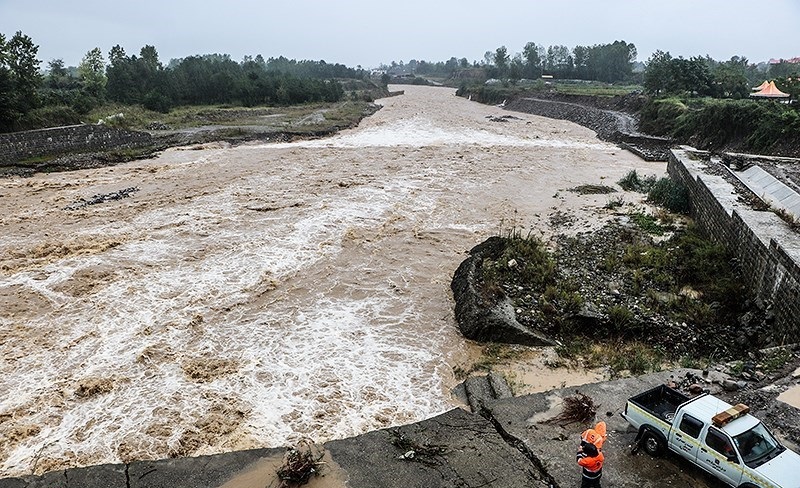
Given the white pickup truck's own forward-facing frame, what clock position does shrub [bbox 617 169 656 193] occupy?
The shrub is roughly at 7 o'clock from the white pickup truck.

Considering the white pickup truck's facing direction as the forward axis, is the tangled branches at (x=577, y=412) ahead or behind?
behind

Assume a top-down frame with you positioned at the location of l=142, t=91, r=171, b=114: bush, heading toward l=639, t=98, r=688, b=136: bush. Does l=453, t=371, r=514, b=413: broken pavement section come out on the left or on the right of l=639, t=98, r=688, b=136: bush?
right

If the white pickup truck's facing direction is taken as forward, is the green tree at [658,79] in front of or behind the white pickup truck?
behind

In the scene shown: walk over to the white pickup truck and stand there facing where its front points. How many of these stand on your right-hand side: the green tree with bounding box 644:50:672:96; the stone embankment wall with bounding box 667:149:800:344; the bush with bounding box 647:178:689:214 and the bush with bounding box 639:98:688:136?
0

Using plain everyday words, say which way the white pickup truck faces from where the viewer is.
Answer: facing the viewer and to the right of the viewer

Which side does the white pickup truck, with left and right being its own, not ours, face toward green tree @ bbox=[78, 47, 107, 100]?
back

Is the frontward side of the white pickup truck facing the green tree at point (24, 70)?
no

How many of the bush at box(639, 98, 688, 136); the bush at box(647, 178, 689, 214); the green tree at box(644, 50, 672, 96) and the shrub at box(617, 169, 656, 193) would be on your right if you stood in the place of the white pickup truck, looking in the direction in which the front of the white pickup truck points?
0

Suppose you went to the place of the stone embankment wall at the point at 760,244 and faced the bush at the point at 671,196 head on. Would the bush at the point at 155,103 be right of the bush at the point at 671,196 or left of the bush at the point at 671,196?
left

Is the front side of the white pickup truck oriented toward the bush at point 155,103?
no

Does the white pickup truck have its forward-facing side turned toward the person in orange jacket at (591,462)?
no

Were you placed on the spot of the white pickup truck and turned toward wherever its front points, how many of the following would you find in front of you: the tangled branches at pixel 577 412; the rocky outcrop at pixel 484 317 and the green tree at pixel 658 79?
0

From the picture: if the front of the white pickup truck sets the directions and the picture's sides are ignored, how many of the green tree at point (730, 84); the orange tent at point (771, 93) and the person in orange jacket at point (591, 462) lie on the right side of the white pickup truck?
1

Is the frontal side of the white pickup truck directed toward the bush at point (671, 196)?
no

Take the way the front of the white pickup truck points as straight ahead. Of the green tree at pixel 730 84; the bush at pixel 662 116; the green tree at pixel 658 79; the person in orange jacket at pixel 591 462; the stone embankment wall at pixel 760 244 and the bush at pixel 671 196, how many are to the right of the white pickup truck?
1

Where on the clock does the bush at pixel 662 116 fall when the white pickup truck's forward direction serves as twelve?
The bush is roughly at 7 o'clock from the white pickup truck.
